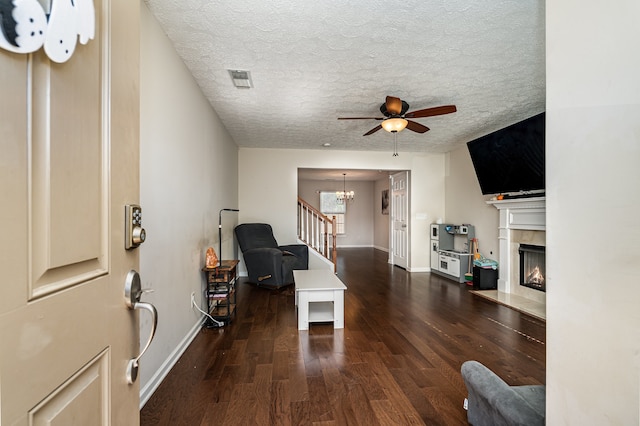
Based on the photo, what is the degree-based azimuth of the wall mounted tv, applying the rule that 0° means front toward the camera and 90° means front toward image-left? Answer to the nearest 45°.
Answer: approximately 45°

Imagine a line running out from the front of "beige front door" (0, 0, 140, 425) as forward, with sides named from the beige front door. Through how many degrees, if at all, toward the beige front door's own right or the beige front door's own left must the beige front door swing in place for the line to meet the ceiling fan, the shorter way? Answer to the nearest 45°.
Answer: approximately 45° to the beige front door's own left

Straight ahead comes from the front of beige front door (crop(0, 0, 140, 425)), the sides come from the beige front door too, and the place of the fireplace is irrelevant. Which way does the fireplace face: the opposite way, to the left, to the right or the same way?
the opposite way

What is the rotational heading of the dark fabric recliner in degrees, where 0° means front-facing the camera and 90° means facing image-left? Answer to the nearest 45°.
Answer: approximately 315°

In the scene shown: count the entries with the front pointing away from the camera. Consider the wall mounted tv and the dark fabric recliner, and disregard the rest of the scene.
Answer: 0

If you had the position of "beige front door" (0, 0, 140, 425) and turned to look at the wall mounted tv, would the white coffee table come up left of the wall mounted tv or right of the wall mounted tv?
left

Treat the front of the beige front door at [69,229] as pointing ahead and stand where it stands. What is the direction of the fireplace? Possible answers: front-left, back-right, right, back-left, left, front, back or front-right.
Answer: front-left

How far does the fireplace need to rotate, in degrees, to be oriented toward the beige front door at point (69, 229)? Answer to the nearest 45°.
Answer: approximately 45° to its left

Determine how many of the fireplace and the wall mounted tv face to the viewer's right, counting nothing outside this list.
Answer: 0

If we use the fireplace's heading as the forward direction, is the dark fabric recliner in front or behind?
in front

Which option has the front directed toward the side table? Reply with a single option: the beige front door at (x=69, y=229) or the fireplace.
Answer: the fireplace

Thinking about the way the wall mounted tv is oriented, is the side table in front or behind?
in front

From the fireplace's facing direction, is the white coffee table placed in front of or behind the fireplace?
in front

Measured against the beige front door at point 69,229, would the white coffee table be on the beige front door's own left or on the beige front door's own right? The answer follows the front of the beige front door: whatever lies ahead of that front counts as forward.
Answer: on the beige front door's own left

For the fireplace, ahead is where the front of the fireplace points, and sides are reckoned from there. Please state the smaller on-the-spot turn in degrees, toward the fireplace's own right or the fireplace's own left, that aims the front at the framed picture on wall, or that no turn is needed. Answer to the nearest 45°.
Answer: approximately 90° to the fireplace's own right

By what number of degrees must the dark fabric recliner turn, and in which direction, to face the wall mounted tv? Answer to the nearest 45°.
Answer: approximately 45° to its left

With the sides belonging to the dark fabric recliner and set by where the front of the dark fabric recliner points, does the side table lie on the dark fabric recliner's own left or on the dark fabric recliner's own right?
on the dark fabric recliner's own right
